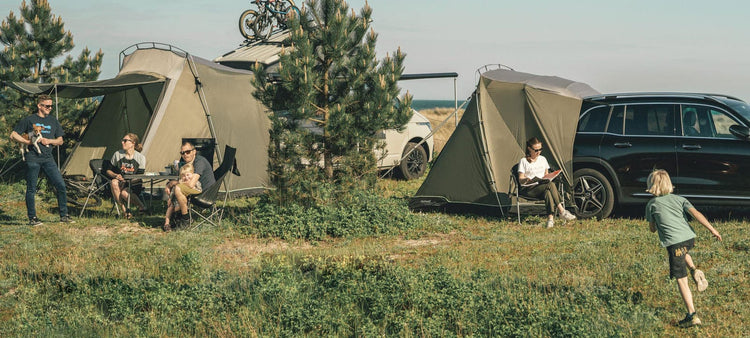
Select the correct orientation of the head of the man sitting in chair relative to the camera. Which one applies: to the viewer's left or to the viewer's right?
to the viewer's left

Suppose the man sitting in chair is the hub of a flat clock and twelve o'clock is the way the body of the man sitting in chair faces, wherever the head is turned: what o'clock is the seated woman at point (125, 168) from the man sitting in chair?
The seated woman is roughly at 3 o'clock from the man sitting in chair.

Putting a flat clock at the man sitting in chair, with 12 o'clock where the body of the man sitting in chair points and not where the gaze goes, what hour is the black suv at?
The black suv is roughly at 8 o'clock from the man sitting in chair.

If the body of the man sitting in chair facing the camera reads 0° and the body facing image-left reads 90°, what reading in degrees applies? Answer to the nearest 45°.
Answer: approximately 45°

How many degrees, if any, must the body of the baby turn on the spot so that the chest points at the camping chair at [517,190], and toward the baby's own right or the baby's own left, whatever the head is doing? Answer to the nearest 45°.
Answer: approximately 135° to the baby's own left

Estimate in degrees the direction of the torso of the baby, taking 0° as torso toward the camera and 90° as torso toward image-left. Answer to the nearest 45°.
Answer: approximately 45°

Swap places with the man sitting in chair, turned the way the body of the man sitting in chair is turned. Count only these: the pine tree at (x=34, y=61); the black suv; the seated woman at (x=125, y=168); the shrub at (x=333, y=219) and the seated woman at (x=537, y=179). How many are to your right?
2

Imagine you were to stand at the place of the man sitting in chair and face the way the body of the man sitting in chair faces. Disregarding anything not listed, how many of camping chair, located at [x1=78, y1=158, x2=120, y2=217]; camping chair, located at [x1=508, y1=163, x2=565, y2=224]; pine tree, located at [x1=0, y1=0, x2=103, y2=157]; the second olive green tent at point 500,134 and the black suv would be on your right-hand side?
2

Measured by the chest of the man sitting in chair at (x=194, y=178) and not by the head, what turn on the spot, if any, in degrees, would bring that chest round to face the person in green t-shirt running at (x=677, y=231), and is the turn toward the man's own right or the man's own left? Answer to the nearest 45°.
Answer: approximately 90° to the man's own left

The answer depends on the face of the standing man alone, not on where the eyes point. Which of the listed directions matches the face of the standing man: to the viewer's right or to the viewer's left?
to the viewer's right

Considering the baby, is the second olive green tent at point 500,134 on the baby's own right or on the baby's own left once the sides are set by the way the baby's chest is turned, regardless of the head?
on the baby's own left

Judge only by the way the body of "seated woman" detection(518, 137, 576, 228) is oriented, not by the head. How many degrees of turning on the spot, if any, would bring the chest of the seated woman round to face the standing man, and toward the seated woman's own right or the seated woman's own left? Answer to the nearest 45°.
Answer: approximately 135° to the seated woman's own right

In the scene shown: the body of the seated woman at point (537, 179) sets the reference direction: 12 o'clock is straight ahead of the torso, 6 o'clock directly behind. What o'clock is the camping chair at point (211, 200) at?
The camping chair is roughly at 4 o'clock from the seated woman.

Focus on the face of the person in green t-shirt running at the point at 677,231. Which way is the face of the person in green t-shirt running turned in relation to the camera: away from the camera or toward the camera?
away from the camera
